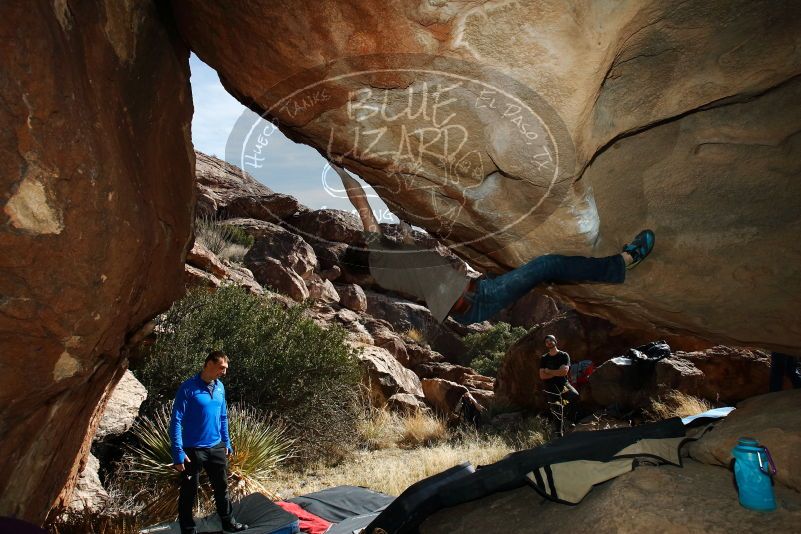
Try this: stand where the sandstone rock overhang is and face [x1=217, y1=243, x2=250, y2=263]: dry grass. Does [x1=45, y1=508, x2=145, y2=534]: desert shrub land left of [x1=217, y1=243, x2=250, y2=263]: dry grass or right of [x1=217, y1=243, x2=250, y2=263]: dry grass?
left

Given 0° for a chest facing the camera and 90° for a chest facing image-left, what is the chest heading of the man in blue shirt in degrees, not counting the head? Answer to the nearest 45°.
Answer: approximately 315°

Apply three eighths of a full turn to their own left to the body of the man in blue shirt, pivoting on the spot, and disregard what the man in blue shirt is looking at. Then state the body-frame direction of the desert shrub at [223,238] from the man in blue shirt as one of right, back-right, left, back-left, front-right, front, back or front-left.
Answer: front

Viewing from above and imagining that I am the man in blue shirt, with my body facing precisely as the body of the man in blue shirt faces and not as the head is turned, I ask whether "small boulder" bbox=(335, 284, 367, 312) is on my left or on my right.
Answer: on my left

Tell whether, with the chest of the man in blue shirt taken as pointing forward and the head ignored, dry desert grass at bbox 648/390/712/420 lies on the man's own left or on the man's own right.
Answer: on the man's own left

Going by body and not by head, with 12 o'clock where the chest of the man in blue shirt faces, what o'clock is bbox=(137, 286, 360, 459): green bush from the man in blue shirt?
The green bush is roughly at 8 o'clock from the man in blue shirt.

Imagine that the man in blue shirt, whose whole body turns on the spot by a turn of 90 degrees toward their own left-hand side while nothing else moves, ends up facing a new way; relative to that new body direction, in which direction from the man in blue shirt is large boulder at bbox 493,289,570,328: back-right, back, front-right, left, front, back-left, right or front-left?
front

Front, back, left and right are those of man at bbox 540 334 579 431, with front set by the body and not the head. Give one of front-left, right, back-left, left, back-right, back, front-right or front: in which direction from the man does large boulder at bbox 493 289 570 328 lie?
back

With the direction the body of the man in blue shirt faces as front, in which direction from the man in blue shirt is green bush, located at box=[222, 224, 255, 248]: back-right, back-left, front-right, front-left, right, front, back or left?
back-left

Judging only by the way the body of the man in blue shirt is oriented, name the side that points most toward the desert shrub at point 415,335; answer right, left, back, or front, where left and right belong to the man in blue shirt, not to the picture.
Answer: left

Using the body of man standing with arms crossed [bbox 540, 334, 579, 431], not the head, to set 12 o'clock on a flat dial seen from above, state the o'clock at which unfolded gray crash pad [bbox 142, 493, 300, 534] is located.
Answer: The unfolded gray crash pad is roughly at 1 o'clock from the man standing with arms crossed.
